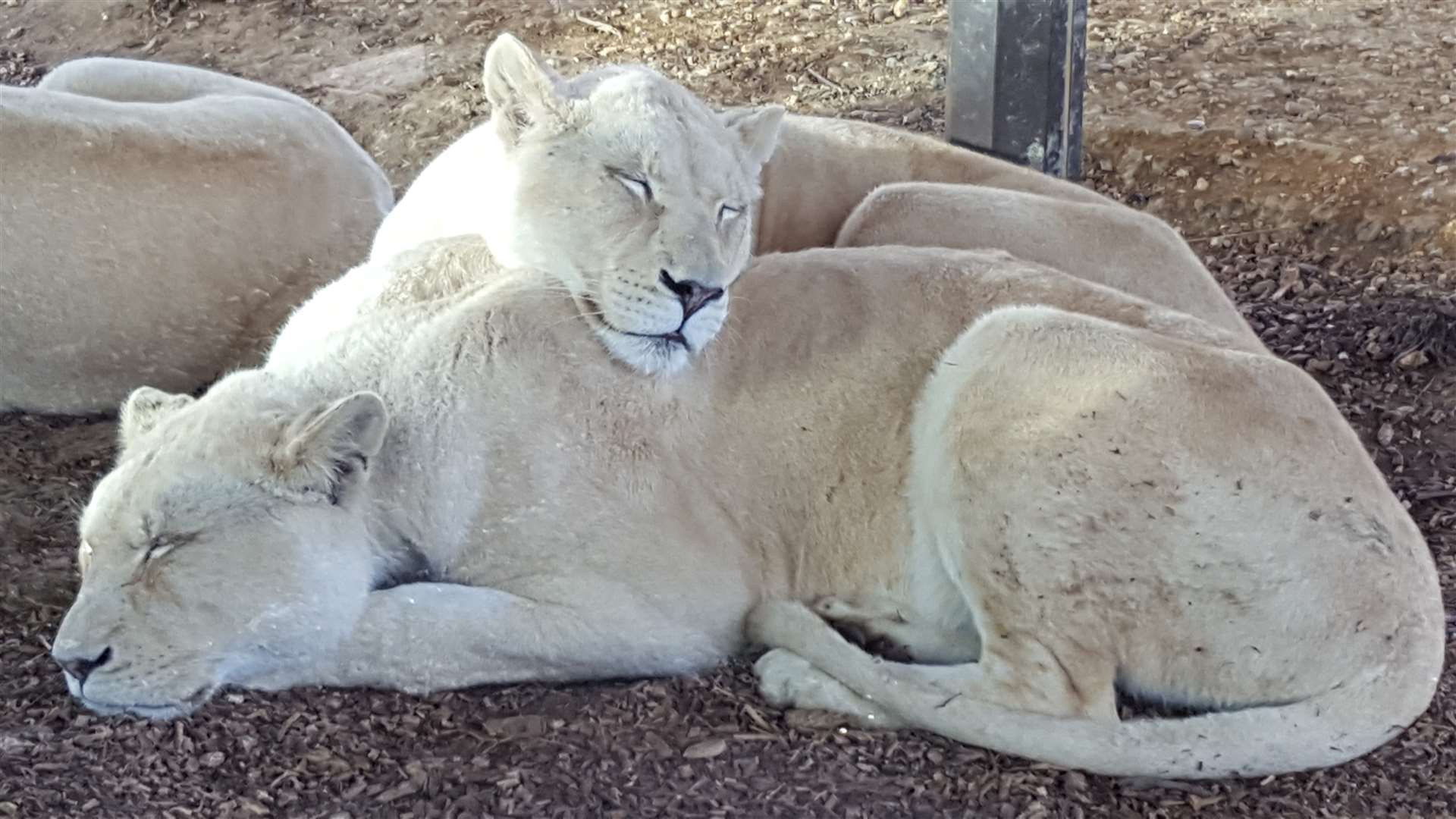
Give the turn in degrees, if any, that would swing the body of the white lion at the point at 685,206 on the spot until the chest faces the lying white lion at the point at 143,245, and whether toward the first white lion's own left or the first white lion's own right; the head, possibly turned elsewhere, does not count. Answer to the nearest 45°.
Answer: approximately 45° to the first white lion's own right

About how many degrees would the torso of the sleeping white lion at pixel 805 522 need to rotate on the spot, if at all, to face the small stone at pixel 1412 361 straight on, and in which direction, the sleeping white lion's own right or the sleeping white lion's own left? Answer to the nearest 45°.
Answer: approximately 135° to the sleeping white lion's own right

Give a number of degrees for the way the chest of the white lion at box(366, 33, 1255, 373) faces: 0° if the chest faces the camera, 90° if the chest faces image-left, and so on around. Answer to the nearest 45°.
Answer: approximately 45°

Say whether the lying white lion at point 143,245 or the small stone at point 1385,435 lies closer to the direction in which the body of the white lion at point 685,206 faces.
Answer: the lying white lion

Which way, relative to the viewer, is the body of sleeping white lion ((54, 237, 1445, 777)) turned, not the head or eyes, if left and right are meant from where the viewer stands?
facing to the left of the viewer

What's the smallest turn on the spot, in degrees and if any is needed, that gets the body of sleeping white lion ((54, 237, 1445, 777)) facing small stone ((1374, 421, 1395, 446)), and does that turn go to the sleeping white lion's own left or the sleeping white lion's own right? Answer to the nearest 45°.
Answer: approximately 135° to the sleeping white lion's own right

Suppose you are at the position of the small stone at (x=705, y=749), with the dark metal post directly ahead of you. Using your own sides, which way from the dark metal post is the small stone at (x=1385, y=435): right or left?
right

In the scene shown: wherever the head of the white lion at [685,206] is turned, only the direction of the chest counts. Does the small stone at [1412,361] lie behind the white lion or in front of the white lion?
behind

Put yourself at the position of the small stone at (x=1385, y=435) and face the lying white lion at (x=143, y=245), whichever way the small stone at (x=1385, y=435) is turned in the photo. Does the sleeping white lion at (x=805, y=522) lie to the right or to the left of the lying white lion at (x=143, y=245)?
left

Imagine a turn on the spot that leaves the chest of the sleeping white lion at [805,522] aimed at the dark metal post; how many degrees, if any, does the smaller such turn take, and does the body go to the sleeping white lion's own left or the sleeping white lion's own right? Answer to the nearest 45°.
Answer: approximately 90° to the sleeping white lion's own right
